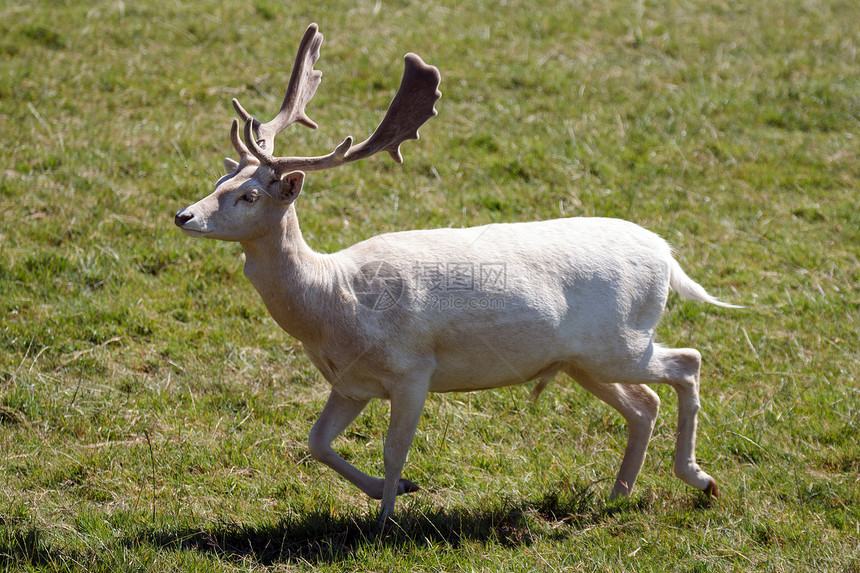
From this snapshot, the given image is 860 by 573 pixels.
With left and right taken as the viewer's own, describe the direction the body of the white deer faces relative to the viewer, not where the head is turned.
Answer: facing to the left of the viewer
